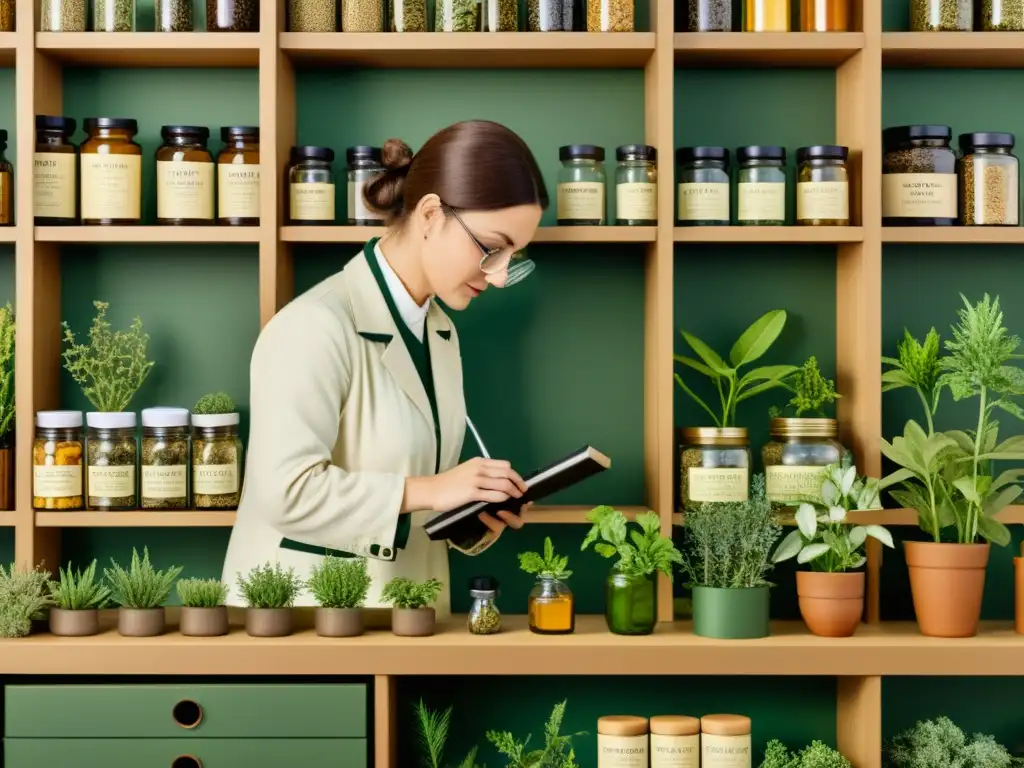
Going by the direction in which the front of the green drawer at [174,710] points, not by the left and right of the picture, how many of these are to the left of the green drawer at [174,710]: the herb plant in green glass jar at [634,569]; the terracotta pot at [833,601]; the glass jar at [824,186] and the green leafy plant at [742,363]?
4

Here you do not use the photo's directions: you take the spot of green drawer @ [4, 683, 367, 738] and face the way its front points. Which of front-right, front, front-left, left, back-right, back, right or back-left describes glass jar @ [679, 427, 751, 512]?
left

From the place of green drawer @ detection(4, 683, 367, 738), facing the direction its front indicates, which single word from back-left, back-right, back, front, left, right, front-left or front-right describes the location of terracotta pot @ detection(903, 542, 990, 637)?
left

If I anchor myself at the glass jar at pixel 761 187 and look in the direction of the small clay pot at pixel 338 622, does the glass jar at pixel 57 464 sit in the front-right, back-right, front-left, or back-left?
front-right

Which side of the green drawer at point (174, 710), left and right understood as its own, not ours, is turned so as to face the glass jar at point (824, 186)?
left

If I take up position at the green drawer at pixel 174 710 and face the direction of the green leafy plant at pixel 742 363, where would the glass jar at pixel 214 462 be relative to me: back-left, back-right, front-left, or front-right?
front-left

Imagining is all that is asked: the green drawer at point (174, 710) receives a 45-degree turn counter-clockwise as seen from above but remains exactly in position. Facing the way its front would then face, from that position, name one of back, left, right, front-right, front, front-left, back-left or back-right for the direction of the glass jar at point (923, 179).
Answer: front-left

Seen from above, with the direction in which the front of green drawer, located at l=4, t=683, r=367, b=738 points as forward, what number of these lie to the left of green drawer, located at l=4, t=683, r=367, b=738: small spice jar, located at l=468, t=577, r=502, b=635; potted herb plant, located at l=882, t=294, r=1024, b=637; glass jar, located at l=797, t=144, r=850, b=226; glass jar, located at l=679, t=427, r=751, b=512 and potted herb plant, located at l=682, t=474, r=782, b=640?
5

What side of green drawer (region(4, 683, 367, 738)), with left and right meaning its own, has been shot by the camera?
front

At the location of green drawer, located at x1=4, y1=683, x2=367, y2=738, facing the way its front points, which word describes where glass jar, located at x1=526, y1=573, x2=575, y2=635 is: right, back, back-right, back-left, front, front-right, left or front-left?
left

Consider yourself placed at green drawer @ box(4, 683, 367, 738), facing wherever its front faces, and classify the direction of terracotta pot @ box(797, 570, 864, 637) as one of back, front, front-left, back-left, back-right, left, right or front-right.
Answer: left
